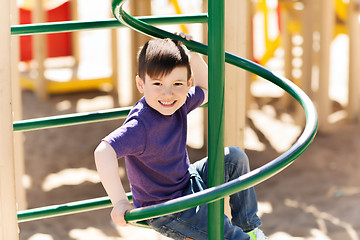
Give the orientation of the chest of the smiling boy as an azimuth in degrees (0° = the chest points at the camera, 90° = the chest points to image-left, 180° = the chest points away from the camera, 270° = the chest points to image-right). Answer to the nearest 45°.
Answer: approximately 315°

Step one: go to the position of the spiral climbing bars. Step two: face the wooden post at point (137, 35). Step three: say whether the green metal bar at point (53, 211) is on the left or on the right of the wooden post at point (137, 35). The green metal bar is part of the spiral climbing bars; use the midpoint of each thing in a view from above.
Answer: left

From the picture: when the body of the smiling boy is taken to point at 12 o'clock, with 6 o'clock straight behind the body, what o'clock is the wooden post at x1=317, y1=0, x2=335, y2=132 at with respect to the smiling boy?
The wooden post is roughly at 8 o'clock from the smiling boy.

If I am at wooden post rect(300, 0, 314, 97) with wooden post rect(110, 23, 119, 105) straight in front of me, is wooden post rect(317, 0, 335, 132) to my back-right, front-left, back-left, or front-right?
back-left

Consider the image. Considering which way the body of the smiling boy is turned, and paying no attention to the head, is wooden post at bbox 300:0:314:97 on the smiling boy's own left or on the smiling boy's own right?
on the smiling boy's own left

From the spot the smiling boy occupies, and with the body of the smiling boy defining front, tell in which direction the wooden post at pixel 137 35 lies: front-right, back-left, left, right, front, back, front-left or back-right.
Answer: back-left

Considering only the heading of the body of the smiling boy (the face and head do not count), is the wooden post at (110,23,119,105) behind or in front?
behind
